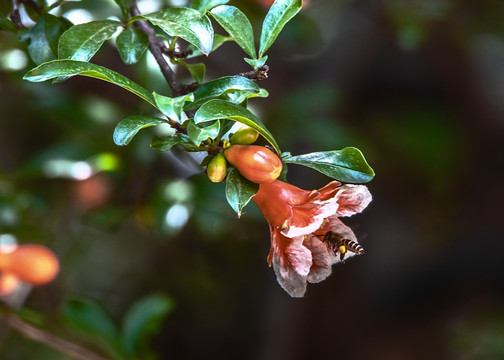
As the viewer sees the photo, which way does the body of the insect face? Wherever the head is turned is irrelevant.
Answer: to the viewer's left
